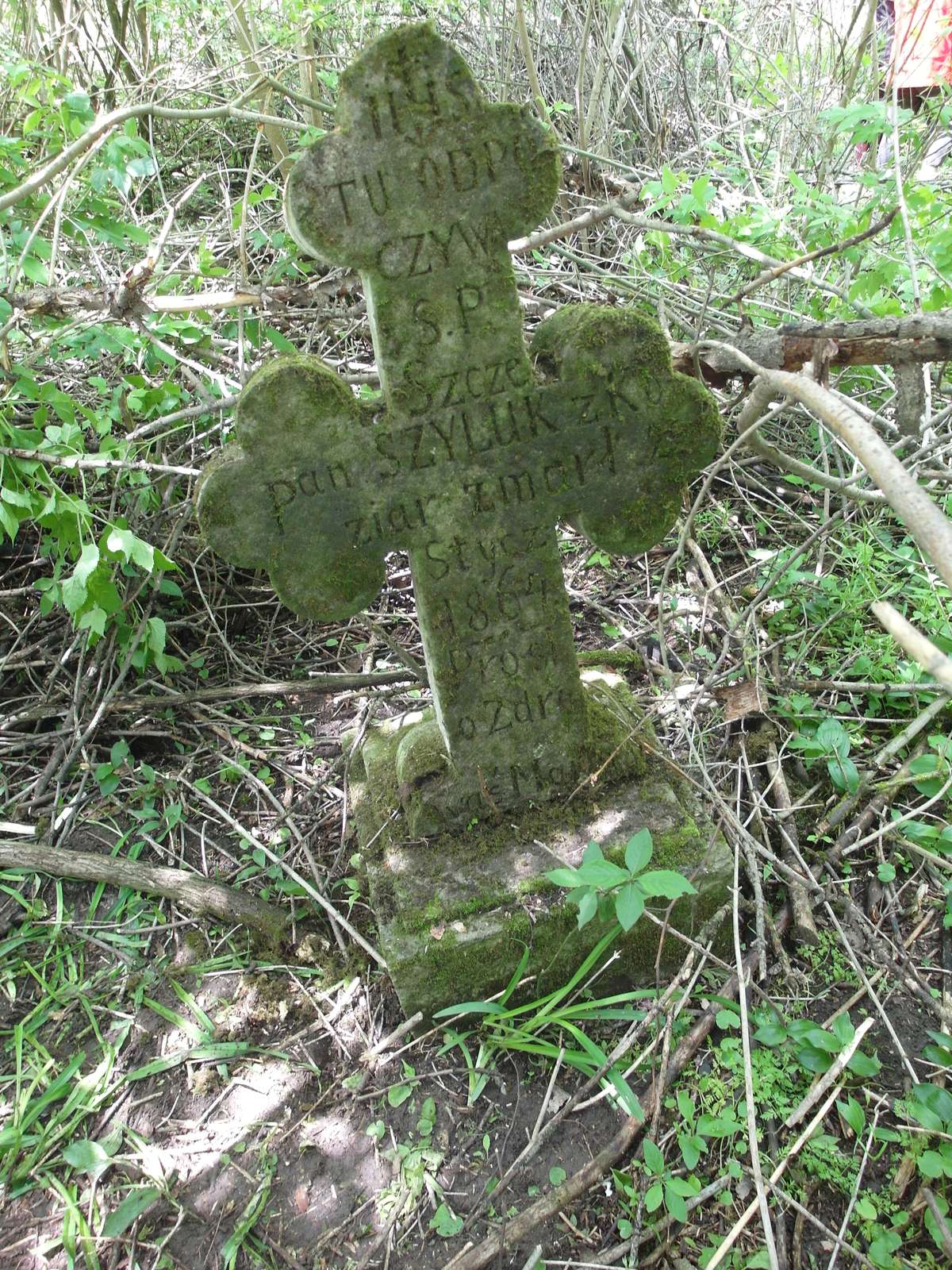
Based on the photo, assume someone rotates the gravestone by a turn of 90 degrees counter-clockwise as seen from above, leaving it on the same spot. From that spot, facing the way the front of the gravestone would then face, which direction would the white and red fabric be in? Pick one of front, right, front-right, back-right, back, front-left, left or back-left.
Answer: front-left

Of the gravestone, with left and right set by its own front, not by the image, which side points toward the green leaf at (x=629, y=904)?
front

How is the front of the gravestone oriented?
toward the camera

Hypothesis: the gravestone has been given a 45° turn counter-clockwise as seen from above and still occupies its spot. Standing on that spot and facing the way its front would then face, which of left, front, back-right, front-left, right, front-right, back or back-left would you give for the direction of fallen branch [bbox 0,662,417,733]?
back
